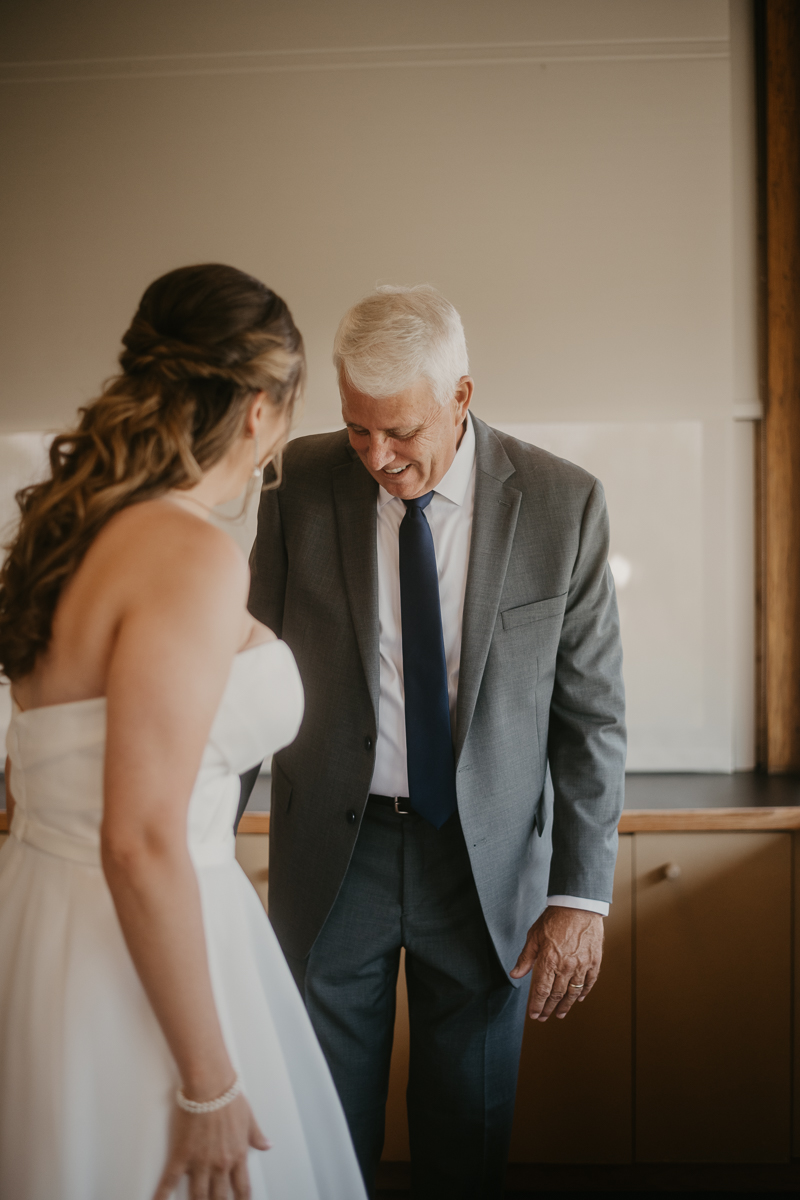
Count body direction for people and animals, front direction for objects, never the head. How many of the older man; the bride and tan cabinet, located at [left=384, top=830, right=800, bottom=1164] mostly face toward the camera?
2

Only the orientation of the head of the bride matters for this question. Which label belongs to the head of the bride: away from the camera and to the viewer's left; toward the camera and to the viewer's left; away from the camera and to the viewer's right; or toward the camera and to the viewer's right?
away from the camera and to the viewer's right

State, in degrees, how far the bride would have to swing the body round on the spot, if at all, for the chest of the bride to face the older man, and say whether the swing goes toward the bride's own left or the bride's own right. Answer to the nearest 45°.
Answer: approximately 45° to the bride's own left

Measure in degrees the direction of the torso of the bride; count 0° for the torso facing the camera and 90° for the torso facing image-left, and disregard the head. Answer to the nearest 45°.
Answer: approximately 270°

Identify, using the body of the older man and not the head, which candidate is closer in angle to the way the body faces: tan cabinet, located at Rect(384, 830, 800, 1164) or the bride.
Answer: the bride

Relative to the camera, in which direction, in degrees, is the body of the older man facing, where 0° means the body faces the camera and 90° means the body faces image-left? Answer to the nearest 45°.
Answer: approximately 0°

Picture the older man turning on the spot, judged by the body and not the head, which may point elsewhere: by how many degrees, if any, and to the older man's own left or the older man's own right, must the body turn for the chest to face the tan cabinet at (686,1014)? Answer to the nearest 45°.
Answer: approximately 135° to the older man's own left
